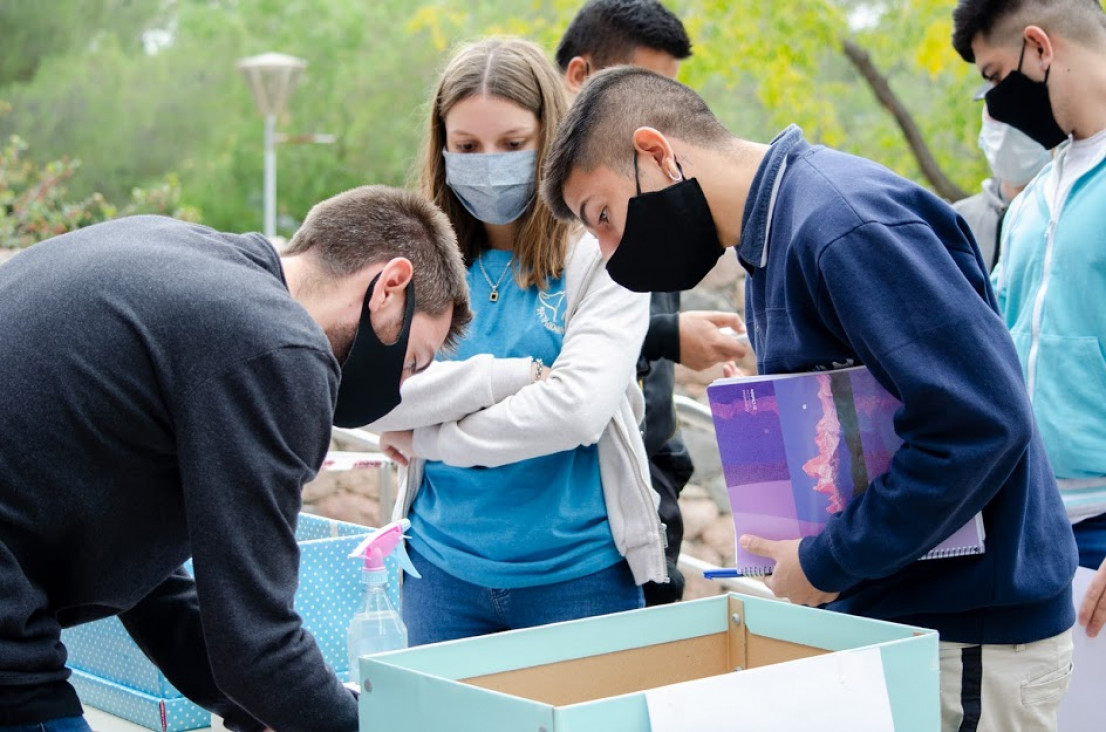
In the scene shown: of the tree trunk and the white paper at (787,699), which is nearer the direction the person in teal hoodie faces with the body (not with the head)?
the white paper

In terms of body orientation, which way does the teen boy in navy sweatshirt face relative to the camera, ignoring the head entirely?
to the viewer's left

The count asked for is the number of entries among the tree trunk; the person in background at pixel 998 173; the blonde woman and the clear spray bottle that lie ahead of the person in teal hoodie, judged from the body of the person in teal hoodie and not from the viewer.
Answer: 2

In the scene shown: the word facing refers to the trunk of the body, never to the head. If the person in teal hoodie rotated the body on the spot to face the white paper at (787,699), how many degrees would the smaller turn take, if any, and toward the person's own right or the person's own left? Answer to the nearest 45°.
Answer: approximately 45° to the person's own left

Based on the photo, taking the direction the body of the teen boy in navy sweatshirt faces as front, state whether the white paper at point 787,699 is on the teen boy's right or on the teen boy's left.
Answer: on the teen boy's left

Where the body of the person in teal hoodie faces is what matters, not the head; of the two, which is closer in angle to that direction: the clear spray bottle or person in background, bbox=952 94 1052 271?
the clear spray bottle

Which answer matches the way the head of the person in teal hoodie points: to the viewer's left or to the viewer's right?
to the viewer's left

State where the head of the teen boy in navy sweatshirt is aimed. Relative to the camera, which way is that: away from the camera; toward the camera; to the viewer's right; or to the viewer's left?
to the viewer's left
